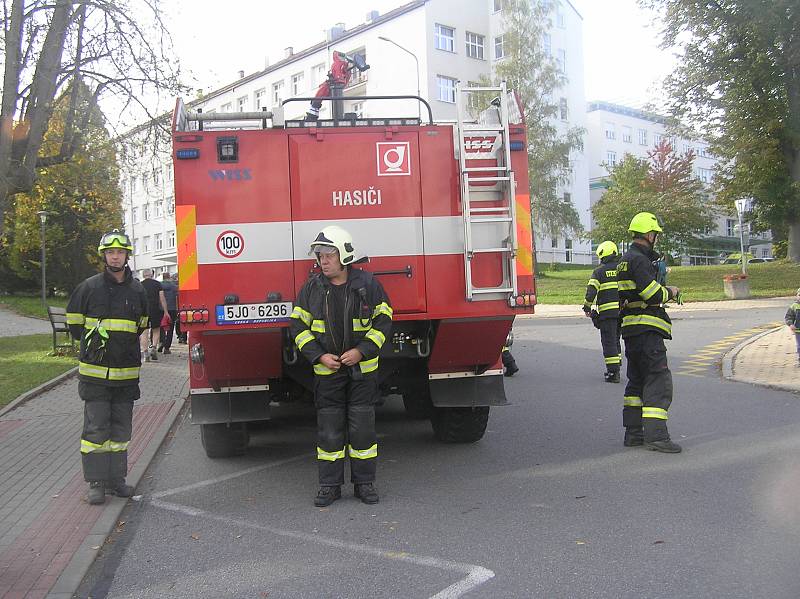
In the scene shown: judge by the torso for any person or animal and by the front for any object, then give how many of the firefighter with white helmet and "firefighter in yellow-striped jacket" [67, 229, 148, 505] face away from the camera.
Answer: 0

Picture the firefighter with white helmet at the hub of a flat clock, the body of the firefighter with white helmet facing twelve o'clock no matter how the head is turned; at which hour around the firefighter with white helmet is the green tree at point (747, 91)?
The green tree is roughly at 7 o'clock from the firefighter with white helmet.

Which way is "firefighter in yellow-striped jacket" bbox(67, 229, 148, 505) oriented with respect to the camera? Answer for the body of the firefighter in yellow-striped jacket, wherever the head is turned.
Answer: toward the camera

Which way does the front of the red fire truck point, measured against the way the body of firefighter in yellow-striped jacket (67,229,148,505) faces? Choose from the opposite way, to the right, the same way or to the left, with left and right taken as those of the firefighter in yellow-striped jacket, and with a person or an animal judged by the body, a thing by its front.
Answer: the opposite way

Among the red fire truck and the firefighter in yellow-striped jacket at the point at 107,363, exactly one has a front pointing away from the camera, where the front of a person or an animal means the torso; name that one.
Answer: the red fire truck

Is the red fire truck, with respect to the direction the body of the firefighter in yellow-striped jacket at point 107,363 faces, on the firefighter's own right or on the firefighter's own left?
on the firefighter's own left

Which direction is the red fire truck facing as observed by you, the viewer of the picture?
facing away from the viewer

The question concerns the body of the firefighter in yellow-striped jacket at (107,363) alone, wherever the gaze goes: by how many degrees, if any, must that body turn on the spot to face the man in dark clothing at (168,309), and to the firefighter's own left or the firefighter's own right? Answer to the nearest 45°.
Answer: approximately 180°

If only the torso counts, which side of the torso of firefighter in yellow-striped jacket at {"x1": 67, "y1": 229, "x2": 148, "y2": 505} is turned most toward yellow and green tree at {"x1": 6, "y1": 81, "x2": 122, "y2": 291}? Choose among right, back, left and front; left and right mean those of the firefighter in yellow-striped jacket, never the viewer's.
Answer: back

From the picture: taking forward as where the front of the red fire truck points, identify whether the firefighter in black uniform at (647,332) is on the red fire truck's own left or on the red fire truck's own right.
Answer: on the red fire truck's own right

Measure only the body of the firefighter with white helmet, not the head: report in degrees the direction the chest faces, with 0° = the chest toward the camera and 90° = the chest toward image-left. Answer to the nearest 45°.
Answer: approximately 0°

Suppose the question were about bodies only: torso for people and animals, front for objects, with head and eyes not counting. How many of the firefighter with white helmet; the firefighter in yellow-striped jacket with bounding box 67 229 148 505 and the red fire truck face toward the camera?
2

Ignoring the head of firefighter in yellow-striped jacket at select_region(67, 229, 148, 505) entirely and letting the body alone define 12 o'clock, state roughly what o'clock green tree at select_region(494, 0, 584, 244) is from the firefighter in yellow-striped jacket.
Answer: The green tree is roughly at 7 o'clock from the firefighter in yellow-striped jacket.

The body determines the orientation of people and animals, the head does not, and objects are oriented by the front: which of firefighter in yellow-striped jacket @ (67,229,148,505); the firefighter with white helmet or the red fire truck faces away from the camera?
the red fire truck
